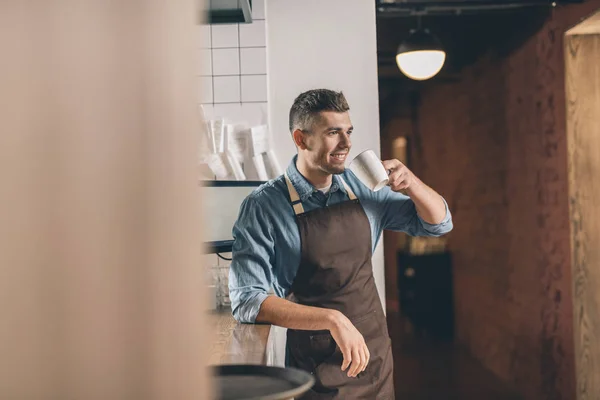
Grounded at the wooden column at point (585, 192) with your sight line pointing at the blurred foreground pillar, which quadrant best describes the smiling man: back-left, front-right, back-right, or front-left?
front-right

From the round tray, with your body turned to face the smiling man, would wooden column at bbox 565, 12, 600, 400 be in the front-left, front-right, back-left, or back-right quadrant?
front-right

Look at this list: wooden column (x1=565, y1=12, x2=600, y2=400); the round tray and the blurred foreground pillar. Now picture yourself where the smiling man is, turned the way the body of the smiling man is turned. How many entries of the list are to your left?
1

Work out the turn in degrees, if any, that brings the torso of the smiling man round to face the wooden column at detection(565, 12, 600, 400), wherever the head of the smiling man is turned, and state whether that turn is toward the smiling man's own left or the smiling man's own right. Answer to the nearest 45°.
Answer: approximately 90° to the smiling man's own left

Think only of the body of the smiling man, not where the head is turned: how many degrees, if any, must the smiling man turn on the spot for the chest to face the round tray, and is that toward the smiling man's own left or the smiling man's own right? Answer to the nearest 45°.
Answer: approximately 45° to the smiling man's own right

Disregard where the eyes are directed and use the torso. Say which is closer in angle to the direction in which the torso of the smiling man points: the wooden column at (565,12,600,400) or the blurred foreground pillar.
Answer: the blurred foreground pillar

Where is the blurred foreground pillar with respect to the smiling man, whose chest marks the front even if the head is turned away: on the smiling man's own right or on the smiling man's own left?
on the smiling man's own right

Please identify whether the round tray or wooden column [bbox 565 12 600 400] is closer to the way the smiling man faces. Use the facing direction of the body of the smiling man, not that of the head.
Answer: the round tray

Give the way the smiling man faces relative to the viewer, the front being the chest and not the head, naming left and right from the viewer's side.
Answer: facing the viewer and to the right of the viewer
